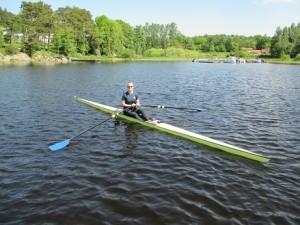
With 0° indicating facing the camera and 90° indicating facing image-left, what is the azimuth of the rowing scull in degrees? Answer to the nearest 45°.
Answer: approximately 135°

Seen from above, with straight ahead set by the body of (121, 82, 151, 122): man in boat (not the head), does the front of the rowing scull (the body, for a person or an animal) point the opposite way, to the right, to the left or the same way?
the opposite way
